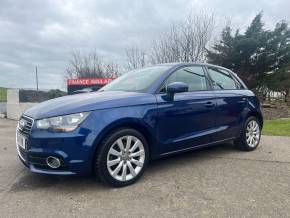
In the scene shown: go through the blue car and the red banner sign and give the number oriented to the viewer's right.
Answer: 0

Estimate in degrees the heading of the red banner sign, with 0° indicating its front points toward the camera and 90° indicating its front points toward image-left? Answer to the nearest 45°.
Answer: approximately 0°

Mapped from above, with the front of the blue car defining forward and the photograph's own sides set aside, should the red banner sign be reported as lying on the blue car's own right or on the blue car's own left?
on the blue car's own right

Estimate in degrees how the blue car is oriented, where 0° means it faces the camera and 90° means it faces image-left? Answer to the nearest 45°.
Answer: approximately 45°

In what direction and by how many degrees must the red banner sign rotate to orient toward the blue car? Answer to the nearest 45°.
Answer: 0° — it already faces it
